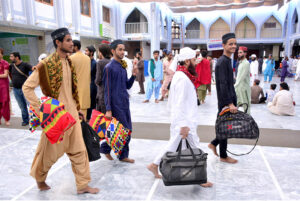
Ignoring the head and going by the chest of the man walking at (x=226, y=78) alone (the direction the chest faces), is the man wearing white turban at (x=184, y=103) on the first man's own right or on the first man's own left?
on the first man's own right

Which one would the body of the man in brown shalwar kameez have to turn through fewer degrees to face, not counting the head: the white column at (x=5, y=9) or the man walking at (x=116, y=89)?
the man walking
